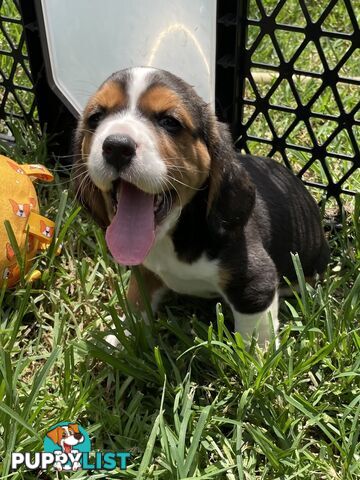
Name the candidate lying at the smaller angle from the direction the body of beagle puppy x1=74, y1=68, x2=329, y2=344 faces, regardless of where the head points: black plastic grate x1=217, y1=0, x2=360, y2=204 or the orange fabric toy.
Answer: the orange fabric toy

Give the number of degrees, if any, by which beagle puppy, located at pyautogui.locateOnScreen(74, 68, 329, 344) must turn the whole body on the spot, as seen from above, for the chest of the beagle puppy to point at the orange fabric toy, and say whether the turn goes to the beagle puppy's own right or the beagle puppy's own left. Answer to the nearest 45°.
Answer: approximately 90° to the beagle puppy's own right

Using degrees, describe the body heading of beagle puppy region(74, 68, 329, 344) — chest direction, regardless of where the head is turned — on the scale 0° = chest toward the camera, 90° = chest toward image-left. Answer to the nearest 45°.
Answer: approximately 45°

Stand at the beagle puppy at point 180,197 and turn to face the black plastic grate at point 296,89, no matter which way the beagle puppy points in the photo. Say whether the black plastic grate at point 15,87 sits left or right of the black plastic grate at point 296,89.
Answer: left

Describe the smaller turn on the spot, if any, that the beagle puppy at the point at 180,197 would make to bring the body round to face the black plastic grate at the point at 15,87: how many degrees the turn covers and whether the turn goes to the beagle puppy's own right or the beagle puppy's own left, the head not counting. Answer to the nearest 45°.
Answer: approximately 90° to the beagle puppy's own right
